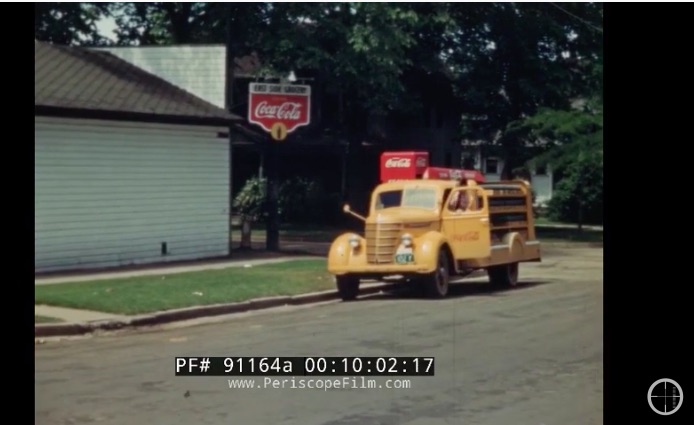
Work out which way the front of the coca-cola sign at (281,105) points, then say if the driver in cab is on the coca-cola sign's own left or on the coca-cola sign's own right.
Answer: on the coca-cola sign's own left

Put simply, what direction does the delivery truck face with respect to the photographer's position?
facing the viewer and to the left of the viewer

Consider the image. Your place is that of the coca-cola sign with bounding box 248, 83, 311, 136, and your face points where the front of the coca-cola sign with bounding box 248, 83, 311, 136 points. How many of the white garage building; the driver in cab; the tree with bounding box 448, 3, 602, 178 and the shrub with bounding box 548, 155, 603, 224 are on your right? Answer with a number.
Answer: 1

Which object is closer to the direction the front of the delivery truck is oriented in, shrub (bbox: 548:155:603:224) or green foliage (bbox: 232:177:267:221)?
the green foliage

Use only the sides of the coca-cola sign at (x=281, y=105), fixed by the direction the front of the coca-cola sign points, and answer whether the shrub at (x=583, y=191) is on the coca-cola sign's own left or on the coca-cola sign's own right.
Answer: on the coca-cola sign's own left

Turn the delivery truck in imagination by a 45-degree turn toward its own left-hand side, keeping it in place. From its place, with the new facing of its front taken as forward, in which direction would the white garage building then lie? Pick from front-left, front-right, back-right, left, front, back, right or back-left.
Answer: right

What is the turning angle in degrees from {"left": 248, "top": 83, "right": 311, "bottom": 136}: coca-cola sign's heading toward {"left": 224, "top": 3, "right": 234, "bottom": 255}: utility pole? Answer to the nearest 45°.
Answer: approximately 135° to its right

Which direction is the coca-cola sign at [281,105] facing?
toward the camera

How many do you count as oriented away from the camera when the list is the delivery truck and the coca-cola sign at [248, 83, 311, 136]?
0
